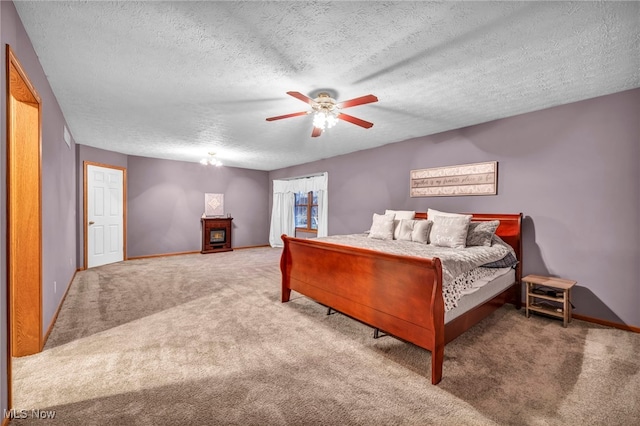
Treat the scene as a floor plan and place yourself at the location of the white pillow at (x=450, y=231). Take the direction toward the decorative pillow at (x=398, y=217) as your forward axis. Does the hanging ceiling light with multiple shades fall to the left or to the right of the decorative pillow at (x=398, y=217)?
left

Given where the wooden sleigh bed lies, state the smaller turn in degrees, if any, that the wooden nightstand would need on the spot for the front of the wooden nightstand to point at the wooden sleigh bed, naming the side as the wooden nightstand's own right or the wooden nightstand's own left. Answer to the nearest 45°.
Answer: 0° — it already faces it

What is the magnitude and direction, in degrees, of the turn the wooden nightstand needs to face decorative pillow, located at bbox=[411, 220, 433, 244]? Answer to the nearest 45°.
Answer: approximately 45° to its right

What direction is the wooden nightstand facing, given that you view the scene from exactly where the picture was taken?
facing the viewer and to the left of the viewer

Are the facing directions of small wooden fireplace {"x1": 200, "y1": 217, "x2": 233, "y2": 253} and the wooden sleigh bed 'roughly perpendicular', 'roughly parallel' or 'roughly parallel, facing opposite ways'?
roughly perpendicular

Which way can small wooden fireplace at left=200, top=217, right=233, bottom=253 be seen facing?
toward the camera

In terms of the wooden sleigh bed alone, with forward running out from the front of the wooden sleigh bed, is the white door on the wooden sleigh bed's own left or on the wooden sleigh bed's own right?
on the wooden sleigh bed's own right

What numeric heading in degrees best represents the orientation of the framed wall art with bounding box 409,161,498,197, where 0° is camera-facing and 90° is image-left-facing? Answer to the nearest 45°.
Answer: approximately 45°

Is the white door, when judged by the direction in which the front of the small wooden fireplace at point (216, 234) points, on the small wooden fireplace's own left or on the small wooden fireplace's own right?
on the small wooden fireplace's own right

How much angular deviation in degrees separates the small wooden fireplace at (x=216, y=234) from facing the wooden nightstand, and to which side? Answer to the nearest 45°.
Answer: approximately 45° to its left

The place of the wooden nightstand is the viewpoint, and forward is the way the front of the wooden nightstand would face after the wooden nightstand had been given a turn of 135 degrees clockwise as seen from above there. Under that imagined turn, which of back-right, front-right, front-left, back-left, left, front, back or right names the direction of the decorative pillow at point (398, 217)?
left

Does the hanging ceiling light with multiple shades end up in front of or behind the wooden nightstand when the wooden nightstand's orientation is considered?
in front

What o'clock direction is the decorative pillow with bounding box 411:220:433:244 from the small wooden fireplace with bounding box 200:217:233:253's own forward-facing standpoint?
The decorative pillow is roughly at 11 o'clock from the small wooden fireplace.
